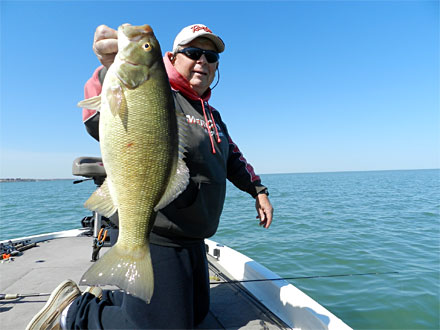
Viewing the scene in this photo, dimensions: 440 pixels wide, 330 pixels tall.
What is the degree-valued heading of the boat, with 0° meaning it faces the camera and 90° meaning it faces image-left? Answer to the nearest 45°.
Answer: approximately 180°

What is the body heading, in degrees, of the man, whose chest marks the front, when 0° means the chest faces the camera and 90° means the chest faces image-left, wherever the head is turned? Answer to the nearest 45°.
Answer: approximately 315°
